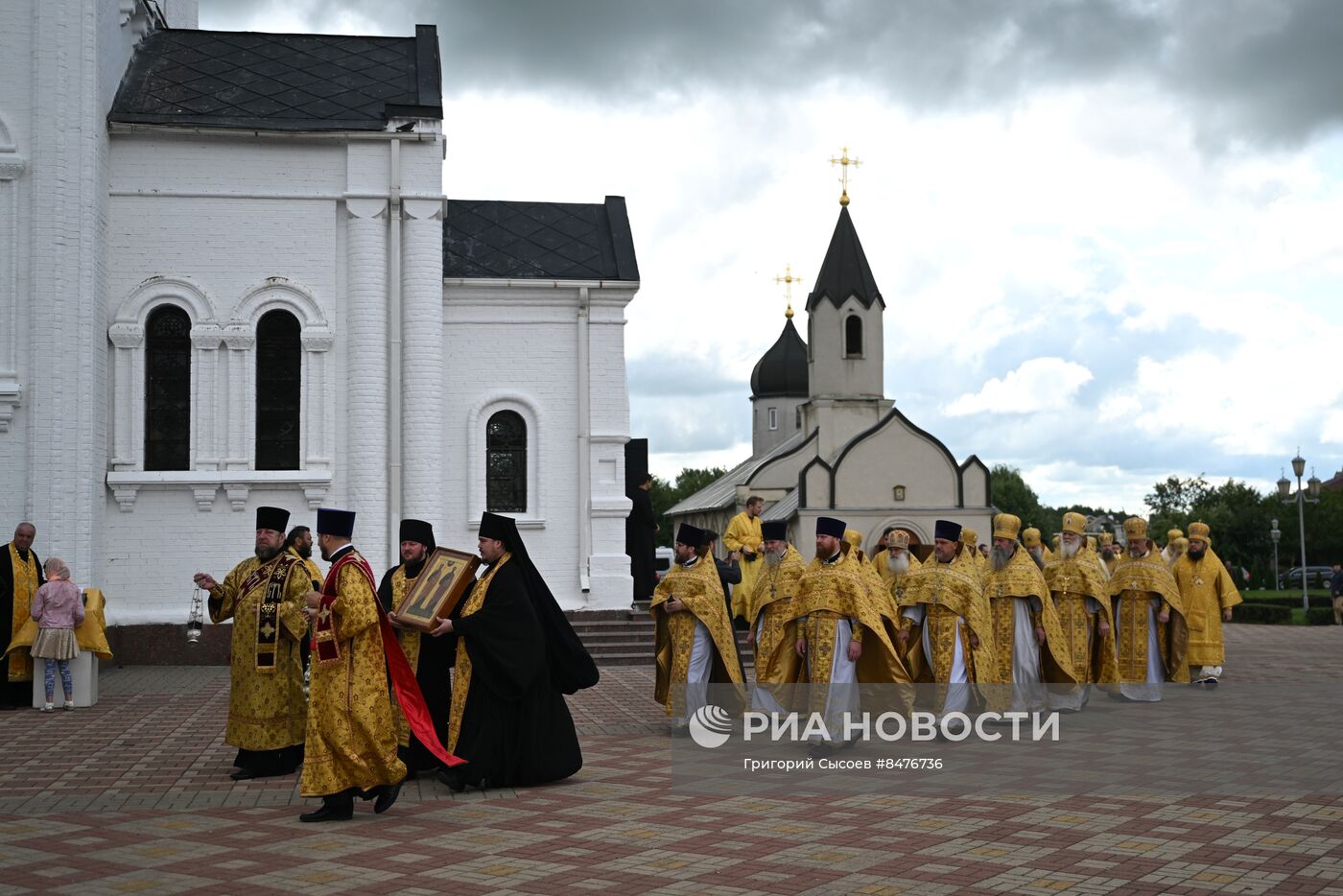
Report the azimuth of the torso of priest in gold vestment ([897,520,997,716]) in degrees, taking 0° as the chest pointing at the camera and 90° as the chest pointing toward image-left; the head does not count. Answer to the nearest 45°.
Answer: approximately 45°

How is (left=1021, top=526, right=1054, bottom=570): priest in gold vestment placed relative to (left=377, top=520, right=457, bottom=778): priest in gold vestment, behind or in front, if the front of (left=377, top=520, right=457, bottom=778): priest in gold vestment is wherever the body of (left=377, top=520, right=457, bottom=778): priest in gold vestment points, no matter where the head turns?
behind

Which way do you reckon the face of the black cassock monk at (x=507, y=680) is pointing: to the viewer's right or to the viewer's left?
to the viewer's left

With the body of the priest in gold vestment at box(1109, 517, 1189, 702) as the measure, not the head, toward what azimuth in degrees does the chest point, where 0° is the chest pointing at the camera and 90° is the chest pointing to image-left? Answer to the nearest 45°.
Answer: approximately 45°

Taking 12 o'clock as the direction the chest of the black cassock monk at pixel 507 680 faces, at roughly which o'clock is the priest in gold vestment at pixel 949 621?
The priest in gold vestment is roughly at 5 o'clock from the black cassock monk.

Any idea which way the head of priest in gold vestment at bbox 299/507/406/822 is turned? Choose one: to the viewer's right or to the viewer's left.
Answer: to the viewer's left

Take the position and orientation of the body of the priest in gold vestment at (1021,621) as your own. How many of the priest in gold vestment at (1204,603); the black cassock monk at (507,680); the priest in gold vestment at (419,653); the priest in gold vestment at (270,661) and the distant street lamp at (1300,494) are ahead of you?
3
